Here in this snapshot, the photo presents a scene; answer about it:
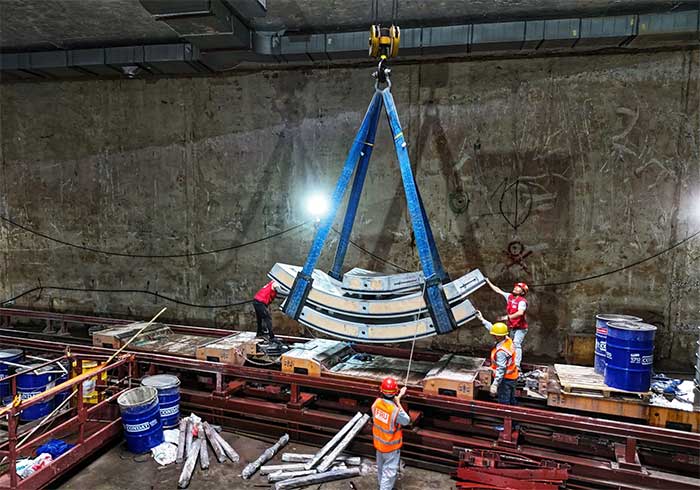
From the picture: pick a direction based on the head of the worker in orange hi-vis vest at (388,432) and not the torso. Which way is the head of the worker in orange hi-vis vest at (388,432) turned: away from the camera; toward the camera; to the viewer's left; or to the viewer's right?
away from the camera

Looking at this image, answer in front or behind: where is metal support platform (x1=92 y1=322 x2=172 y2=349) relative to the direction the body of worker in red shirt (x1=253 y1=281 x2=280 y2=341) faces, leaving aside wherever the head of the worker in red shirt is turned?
behind

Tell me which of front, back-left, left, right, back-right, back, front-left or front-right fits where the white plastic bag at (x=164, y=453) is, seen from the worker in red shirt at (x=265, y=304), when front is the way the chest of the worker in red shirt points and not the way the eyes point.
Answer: back-right

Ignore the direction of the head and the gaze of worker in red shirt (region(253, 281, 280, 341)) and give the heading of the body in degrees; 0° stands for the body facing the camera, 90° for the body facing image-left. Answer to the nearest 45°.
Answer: approximately 270°

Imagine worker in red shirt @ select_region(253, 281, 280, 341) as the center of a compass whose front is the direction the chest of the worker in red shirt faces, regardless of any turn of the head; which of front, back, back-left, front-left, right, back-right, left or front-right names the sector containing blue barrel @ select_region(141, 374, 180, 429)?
back-right

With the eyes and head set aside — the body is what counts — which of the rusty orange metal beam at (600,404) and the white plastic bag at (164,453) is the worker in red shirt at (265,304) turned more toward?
the rusty orange metal beam

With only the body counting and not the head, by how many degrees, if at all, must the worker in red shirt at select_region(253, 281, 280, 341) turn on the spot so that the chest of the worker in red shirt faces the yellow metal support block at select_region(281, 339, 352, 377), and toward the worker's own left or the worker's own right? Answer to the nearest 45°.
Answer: approximately 45° to the worker's own right
